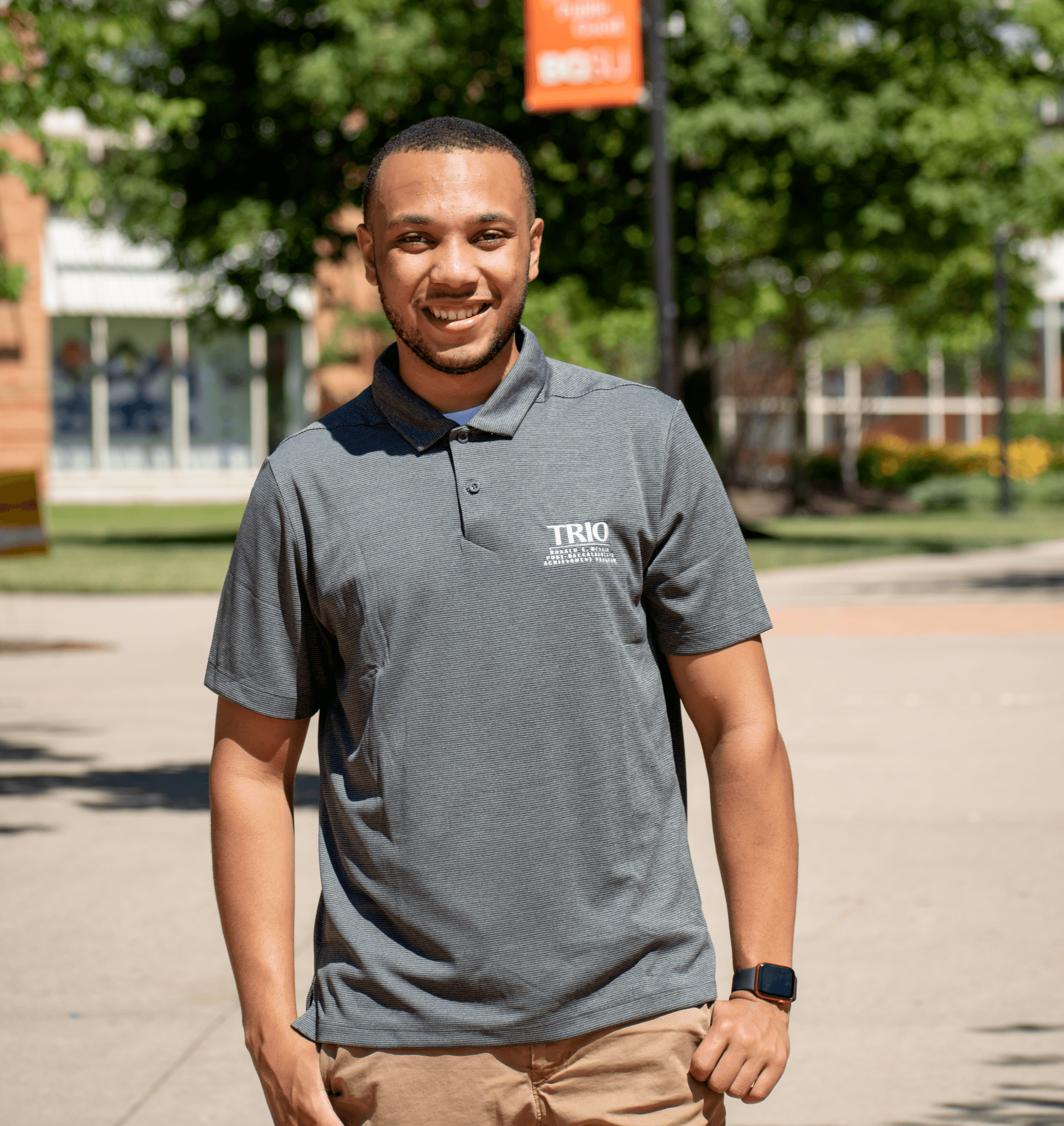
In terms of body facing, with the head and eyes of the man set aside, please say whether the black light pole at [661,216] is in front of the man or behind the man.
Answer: behind

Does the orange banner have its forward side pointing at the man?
yes

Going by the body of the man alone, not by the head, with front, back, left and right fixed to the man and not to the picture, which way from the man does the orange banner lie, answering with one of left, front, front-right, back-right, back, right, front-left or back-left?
back

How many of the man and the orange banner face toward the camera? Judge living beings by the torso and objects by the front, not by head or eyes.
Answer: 2

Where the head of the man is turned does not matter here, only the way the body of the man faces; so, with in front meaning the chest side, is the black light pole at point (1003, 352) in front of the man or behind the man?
behind
